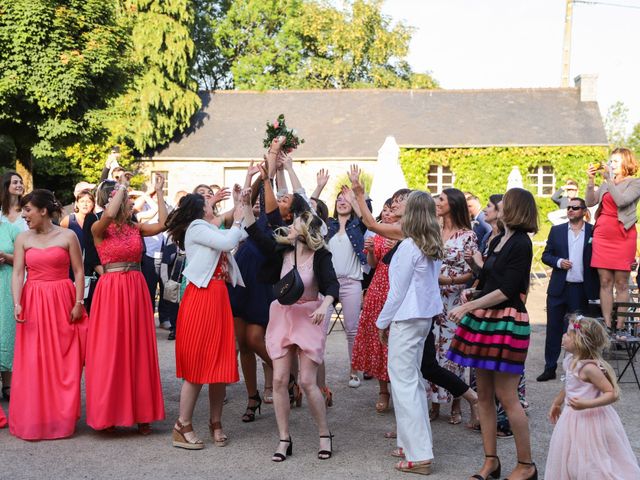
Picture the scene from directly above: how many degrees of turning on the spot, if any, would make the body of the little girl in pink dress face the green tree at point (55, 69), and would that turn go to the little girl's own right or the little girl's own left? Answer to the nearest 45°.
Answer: approximately 90° to the little girl's own right

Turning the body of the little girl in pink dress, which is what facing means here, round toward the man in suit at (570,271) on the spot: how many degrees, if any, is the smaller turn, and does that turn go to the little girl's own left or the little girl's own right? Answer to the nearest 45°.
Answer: approximately 135° to the little girl's own right

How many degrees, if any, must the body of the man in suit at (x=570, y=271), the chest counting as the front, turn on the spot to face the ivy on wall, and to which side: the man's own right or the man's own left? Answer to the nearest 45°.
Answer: approximately 180°

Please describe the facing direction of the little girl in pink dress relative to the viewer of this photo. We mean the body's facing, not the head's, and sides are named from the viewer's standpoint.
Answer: facing the viewer and to the left of the viewer

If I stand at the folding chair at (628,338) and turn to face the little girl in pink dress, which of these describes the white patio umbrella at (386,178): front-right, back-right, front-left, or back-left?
back-right

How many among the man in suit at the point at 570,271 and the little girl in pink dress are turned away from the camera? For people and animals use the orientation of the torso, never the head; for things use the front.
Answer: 0

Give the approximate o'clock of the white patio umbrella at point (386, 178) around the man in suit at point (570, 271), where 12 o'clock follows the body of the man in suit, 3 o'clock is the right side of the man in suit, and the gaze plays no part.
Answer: The white patio umbrella is roughly at 5 o'clock from the man in suit.

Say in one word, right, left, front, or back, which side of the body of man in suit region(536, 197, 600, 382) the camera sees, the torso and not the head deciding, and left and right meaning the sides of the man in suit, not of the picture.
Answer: front

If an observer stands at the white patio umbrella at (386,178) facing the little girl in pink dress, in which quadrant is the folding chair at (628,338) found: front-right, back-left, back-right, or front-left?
front-left

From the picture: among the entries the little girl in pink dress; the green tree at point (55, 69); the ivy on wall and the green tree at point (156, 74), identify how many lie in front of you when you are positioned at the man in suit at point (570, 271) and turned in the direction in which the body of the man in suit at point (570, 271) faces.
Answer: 1

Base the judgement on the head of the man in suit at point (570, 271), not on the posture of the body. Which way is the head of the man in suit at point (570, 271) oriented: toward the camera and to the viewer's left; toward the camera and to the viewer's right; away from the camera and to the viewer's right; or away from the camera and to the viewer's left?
toward the camera and to the viewer's left

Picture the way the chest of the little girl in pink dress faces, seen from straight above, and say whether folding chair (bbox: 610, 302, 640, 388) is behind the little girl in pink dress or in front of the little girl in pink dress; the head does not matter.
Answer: behind

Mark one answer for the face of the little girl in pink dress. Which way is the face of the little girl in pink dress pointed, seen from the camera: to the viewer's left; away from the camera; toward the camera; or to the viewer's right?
to the viewer's left

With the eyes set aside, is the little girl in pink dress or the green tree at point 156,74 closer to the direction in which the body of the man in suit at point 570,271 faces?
the little girl in pink dress

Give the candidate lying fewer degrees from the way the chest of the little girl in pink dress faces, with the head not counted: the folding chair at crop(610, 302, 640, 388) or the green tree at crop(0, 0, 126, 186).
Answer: the green tree

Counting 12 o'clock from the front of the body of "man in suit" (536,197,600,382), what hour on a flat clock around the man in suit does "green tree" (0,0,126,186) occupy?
The green tree is roughly at 4 o'clock from the man in suit.
